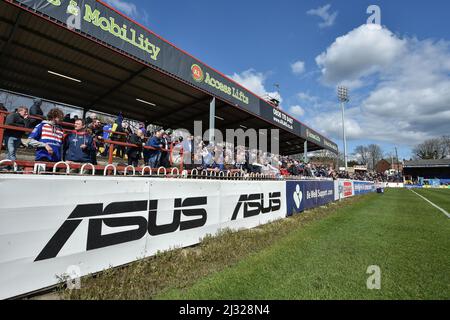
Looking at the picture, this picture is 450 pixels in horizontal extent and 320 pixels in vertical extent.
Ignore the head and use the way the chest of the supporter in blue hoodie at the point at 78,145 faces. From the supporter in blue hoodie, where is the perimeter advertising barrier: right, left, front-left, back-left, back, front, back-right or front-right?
front

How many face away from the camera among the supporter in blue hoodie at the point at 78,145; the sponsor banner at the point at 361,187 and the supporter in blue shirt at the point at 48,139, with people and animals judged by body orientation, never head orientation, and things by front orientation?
0

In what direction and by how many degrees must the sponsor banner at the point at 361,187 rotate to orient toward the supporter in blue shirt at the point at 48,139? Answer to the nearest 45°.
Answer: approximately 45° to its right

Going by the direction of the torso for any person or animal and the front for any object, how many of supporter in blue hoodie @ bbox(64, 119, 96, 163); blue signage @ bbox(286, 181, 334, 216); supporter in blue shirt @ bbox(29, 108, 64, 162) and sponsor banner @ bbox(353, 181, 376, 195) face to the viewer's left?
0

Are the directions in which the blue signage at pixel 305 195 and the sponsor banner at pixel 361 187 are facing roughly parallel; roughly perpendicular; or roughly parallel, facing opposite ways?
roughly parallel

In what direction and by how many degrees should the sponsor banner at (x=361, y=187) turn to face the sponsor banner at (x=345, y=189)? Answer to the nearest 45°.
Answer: approximately 45° to its right

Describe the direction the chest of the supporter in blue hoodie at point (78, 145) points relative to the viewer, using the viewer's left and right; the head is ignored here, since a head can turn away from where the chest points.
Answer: facing the viewer

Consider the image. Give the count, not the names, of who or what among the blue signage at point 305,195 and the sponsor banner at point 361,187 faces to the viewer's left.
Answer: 0

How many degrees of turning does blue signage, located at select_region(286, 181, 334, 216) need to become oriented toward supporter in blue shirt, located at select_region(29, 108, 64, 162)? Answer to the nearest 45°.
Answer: approximately 90° to its right

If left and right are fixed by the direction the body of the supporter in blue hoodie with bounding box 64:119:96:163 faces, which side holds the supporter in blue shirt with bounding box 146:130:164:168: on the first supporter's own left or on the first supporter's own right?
on the first supporter's own left

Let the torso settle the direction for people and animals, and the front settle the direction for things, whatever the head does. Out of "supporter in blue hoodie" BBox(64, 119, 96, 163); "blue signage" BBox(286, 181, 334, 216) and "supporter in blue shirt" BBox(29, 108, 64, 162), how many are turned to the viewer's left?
0

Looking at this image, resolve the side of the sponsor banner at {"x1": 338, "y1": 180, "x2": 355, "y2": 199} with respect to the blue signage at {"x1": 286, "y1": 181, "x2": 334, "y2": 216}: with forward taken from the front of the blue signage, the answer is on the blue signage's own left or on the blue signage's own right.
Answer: on the blue signage's own left

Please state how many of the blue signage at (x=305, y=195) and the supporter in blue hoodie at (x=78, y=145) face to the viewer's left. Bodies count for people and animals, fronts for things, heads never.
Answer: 0

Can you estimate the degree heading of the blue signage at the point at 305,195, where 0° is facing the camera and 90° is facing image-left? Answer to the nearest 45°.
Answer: approximately 315°
